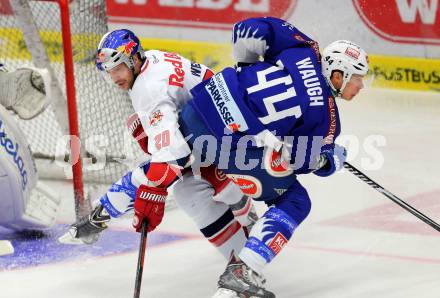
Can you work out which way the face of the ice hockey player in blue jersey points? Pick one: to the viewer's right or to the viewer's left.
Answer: to the viewer's right

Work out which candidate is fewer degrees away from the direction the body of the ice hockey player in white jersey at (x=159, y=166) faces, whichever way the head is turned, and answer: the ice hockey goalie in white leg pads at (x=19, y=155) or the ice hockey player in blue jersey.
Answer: the ice hockey goalie in white leg pads

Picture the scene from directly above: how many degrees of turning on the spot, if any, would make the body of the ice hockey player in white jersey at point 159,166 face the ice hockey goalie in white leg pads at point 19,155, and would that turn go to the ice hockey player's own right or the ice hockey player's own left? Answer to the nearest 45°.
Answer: approximately 45° to the ice hockey player's own right

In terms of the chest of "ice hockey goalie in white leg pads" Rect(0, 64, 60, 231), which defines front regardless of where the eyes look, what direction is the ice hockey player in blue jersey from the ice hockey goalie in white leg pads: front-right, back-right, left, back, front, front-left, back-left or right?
front

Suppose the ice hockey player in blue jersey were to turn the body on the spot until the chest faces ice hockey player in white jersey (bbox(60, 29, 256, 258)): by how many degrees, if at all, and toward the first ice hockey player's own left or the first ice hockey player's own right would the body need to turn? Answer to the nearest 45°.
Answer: approximately 135° to the first ice hockey player's own left

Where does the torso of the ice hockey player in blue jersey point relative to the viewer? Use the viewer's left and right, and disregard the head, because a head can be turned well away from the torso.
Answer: facing away from the viewer and to the right of the viewer

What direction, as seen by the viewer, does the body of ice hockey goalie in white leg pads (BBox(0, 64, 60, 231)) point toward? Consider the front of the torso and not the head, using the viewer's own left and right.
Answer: facing the viewer and to the right of the viewer

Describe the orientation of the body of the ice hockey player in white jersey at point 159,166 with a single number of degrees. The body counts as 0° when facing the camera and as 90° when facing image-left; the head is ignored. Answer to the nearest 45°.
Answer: approximately 90°

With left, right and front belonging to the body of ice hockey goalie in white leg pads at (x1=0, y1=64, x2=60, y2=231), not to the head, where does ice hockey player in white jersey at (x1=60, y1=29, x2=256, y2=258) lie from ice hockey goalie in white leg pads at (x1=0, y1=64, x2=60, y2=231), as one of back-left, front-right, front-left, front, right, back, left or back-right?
front

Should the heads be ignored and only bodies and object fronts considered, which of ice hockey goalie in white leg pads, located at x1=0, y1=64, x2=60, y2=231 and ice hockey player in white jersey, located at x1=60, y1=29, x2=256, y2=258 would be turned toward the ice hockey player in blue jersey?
ice hockey goalie in white leg pads, located at x1=0, y1=64, x2=60, y2=231

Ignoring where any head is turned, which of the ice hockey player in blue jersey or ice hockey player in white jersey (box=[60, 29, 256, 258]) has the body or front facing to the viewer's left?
the ice hockey player in white jersey
